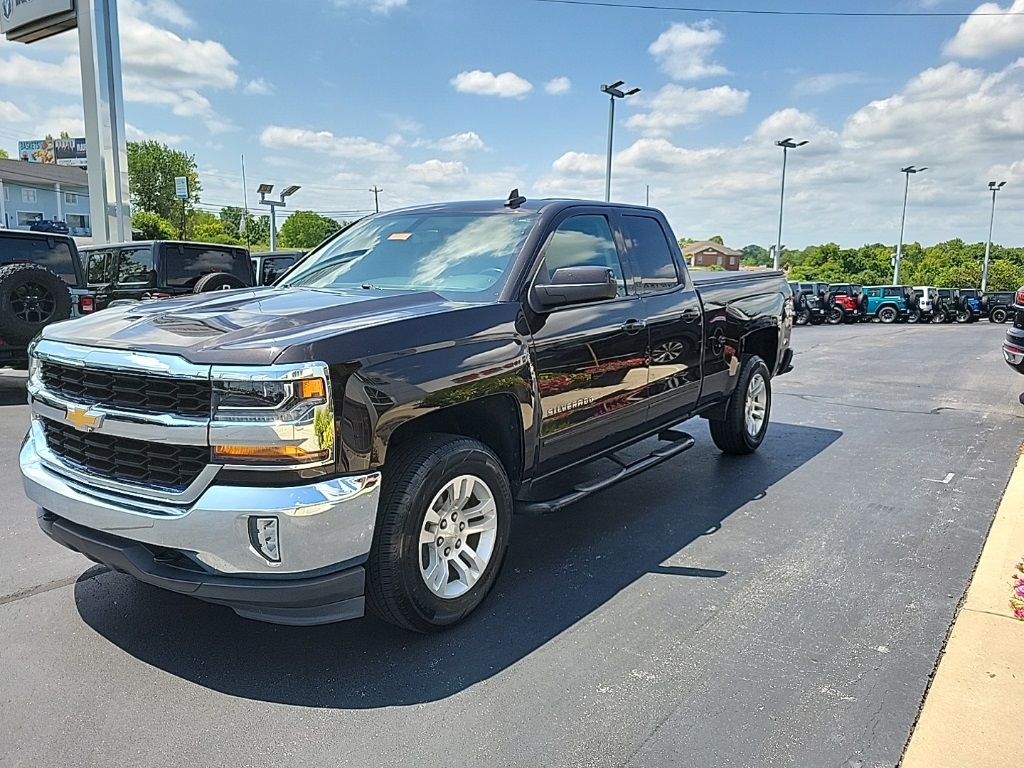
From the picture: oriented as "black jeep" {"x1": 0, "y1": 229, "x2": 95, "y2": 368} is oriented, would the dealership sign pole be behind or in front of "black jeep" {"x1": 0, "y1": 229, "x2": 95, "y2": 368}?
in front

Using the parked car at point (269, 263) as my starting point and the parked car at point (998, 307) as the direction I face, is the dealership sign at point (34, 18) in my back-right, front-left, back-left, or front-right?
back-left

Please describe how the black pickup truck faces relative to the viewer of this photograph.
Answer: facing the viewer and to the left of the viewer

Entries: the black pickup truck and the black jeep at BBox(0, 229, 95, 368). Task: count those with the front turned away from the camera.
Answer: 1

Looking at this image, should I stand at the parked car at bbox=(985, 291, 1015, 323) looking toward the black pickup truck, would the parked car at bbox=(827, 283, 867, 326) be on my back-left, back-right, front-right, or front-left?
front-right

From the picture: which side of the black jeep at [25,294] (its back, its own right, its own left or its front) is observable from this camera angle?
back

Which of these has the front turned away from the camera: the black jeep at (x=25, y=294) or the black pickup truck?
the black jeep

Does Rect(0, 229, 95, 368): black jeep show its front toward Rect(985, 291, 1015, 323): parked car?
no

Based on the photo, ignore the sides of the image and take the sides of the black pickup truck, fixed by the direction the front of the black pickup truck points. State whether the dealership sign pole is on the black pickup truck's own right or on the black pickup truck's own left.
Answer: on the black pickup truck's own right

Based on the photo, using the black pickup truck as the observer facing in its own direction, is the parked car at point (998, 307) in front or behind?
behind

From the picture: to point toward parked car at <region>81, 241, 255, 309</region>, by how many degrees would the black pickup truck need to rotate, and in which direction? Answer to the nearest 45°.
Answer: approximately 135° to its right

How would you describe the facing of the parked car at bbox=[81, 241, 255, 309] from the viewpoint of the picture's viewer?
facing away from the viewer and to the left of the viewer

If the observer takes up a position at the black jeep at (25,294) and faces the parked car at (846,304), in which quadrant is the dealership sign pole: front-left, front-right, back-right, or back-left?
front-left

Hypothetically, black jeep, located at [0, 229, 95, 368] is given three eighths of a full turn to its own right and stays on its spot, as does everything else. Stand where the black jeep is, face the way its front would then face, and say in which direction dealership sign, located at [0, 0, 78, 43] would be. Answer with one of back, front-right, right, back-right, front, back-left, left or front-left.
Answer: back-left

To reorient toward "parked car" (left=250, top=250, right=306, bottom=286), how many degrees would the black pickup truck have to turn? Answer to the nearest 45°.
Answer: approximately 135° to its right
